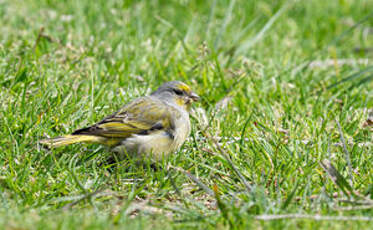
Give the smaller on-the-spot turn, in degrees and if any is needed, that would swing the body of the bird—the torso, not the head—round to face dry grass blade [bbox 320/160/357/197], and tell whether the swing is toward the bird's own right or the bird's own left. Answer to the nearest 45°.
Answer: approximately 45° to the bird's own right

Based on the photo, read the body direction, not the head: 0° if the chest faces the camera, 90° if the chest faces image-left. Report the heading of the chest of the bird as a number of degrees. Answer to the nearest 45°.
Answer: approximately 270°

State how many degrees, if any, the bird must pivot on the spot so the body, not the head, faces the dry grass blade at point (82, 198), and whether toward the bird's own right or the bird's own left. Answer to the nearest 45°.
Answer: approximately 90° to the bird's own right
